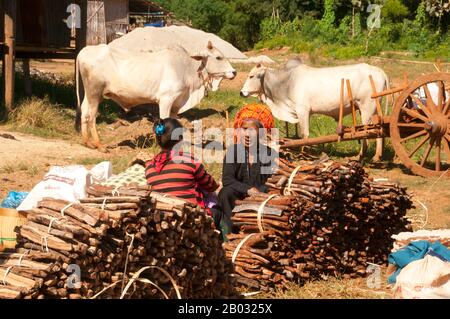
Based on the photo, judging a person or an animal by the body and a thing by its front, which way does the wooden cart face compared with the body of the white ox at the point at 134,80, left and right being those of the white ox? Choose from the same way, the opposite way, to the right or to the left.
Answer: the opposite way

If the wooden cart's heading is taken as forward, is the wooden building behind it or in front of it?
in front

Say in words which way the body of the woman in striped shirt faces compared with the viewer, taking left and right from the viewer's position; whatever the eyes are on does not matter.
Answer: facing away from the viewer and to the right of the viewer

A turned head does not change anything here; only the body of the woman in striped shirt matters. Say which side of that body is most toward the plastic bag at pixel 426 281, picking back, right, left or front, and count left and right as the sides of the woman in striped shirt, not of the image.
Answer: right

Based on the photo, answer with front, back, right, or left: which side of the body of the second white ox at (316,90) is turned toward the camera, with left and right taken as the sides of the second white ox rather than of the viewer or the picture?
left

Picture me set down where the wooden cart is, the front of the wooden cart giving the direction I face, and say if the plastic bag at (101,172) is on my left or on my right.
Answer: on my left

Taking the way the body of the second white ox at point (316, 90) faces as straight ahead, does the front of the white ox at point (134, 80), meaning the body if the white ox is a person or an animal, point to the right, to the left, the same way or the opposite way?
the opposite way

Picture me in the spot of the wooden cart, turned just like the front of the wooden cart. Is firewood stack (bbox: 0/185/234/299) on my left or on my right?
on my left

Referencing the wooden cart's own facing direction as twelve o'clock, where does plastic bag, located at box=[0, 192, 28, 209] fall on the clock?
The plastic bag is roughly at 10 o'clock from the wooden cart.

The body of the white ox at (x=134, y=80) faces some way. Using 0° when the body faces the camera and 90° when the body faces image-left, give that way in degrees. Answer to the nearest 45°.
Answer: approximately 270°

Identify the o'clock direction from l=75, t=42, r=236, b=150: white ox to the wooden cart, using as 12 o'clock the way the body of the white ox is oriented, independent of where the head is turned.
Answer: The wooden cart is roughly at 1 o'clock from the white ox.

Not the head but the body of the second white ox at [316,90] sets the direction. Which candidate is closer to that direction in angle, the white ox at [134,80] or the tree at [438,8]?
the white ox

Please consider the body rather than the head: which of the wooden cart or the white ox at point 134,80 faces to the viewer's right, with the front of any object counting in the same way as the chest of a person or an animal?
the white ox

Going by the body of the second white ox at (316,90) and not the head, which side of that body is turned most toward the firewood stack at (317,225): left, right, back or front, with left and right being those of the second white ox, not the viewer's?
left

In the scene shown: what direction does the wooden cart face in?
to the viewer's left
